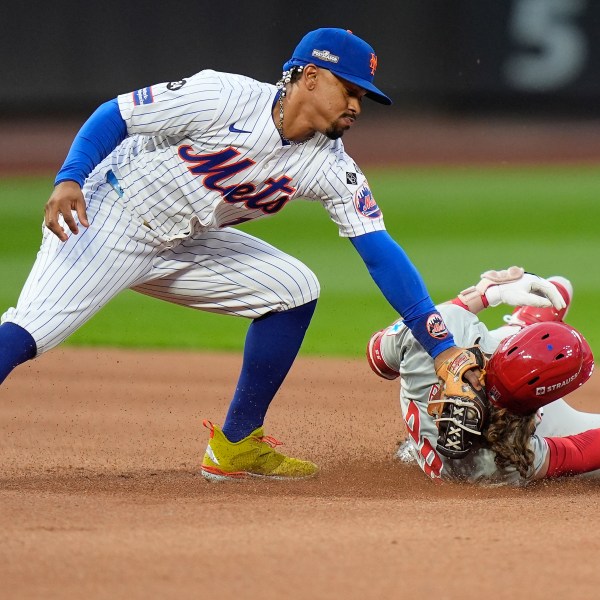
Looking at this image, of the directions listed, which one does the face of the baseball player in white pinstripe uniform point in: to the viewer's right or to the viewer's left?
to the viewer's right

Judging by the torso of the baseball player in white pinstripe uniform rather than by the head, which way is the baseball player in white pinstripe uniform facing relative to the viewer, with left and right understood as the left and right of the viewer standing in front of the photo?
facing the viewer and to the right of the viewer
